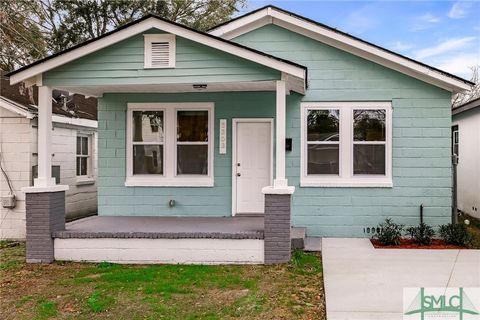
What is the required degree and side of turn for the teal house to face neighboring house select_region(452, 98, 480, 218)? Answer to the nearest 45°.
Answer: approximately 135° to its left

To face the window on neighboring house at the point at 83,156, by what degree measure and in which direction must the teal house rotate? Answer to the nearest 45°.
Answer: approximately 135° to its right

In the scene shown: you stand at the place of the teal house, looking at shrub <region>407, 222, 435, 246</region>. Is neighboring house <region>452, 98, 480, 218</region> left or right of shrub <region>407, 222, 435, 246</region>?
left

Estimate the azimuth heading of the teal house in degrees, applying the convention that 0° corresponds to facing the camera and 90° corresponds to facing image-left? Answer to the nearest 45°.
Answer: approximately 0°

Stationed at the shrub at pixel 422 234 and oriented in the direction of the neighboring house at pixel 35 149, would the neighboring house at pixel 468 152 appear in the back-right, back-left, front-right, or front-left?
back-right

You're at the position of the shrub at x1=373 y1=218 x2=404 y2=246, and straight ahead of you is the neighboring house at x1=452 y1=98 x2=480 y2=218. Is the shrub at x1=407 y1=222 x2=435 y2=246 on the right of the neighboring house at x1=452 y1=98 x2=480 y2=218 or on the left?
right

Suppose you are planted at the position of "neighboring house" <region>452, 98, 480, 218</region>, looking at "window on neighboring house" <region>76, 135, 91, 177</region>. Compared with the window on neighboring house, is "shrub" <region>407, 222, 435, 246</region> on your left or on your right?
left

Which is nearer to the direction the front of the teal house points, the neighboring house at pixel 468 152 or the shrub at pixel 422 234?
the shrub

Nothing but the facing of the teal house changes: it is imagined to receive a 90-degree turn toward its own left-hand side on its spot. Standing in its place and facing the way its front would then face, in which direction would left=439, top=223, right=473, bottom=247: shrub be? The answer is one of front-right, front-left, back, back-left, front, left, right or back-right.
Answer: front

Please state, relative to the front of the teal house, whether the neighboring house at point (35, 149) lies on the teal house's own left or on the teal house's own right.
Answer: on the teal house's own right

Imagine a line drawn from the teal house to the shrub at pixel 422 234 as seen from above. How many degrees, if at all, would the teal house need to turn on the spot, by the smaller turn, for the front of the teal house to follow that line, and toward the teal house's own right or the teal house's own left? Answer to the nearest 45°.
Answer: approximately 90° to the teal house's own left
